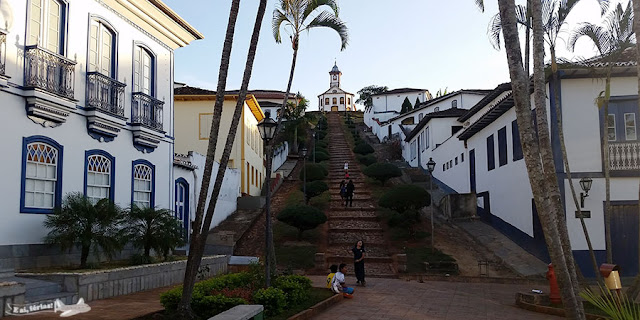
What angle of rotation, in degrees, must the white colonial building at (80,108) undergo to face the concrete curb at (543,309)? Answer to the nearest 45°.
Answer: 0° — it already faces it

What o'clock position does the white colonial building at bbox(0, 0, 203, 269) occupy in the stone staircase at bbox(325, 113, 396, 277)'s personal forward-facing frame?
The white colonial building is roughly at 1 o'clock from the stone staircase.

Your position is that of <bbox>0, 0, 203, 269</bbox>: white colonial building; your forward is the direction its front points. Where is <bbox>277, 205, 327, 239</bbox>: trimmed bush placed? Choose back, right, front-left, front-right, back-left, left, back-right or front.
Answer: left

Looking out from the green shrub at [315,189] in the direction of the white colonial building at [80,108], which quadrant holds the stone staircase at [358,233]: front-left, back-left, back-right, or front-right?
front-left

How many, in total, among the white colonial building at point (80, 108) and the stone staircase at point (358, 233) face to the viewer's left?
0

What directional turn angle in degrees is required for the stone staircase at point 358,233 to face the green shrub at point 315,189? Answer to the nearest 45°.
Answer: approximately 135° to its right

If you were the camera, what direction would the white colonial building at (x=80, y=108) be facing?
facing the viewer and to the right of the viewer

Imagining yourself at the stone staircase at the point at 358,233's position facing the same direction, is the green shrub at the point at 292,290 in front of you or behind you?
in front

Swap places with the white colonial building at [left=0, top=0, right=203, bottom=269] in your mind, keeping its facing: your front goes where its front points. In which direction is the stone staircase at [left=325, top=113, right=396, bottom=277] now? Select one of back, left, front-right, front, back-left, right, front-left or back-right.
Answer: left

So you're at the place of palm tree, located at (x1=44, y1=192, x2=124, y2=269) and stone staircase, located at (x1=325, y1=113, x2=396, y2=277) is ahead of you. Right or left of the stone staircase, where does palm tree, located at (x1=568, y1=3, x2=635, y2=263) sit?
right

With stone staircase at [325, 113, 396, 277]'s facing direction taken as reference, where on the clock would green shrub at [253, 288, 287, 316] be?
The green shrub is roughly at 12 o'clock from the stone staircase.

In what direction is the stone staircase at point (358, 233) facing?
toward the camera

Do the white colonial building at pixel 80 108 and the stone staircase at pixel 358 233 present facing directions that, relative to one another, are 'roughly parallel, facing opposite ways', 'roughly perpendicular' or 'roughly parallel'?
roughly perpendicular

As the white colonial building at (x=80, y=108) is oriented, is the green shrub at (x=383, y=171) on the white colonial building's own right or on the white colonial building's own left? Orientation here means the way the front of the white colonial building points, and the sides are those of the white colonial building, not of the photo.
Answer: on the white colonial building's own left

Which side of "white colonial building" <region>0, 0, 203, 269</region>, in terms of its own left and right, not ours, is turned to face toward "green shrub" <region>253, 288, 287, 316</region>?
front
